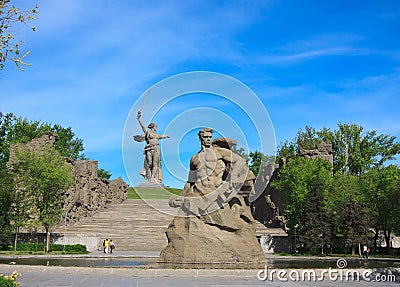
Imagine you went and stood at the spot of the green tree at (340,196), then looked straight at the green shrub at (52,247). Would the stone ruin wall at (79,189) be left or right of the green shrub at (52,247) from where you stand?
right

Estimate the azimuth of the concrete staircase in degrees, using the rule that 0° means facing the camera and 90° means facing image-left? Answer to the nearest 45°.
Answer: approximately 0°

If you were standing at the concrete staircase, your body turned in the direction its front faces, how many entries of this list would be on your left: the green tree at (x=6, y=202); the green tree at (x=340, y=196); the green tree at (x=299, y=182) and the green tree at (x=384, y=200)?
3

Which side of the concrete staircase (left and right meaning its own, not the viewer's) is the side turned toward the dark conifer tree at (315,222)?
left

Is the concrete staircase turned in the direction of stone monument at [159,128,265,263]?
yes

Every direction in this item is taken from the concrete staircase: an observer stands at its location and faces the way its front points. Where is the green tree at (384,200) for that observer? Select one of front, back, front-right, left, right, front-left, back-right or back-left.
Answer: left

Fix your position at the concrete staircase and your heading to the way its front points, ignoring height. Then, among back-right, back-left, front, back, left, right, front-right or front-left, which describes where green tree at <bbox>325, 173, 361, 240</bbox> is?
left

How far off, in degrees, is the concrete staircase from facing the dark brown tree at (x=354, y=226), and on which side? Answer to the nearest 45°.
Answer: approximately 45° to its left

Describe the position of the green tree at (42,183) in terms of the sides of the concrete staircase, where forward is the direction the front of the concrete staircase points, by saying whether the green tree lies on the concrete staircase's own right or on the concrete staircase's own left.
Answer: on the concrete staircase's own right

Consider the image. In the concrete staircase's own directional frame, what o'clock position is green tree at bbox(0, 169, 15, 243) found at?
The green tree is roughly at 2 o'clock from the concrete staircase.

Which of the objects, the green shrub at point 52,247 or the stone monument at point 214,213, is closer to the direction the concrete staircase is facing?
the stone monument

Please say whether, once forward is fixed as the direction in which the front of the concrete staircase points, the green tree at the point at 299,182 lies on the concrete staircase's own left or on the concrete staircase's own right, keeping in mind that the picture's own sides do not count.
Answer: on the concrete staircase's own left
